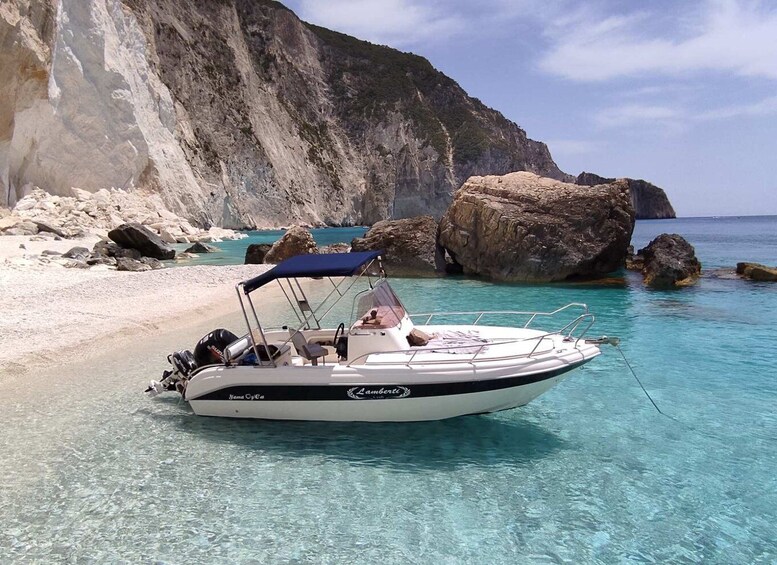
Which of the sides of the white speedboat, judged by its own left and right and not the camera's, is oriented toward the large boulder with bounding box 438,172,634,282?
left

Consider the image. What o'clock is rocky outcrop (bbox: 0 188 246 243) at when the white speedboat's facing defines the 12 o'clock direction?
The rocky outcrop is roughly at 8 o'clock from the white speedboat.

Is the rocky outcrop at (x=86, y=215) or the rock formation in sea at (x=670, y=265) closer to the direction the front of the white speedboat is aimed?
the rock formation in sea

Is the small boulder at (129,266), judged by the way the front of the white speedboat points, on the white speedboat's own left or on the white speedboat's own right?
on the white speedboat's own left

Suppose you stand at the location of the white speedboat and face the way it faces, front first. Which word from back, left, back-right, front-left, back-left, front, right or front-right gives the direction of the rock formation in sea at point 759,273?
front-left

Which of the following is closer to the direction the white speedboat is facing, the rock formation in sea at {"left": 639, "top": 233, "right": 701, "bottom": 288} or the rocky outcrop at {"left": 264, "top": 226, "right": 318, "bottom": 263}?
the rock formation in sea

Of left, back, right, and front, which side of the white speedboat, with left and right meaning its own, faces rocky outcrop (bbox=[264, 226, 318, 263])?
left

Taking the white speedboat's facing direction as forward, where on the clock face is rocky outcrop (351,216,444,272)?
The rocky outcrop is roughly at 9 o'clock from the white speedboat.

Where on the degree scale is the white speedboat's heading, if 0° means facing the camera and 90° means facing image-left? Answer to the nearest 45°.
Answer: approximately 270°
